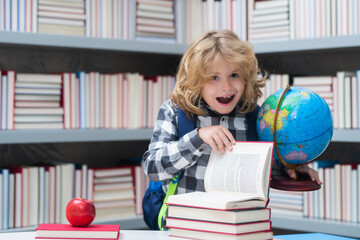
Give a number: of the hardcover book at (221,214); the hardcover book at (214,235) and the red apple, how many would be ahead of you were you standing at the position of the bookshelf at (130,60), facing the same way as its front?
3

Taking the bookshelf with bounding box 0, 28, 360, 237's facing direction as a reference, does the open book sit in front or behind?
in front

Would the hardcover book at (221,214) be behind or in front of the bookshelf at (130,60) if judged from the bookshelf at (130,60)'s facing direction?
in front

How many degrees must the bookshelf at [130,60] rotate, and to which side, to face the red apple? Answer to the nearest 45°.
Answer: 0° — it already faces it

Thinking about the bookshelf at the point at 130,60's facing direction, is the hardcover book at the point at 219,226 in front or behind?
in front

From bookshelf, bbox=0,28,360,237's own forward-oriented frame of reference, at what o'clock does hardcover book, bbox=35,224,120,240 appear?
The hardcover book is roughly at 12 o'clock from the bookshelf.

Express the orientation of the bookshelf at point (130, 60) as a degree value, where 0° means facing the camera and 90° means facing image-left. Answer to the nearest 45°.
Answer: approximately 0°
